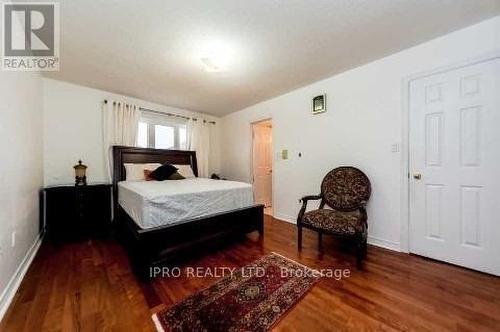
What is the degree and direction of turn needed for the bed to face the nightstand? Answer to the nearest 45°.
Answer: approximately 180°

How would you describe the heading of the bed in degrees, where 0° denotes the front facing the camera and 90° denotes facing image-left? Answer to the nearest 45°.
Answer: approximately 315°

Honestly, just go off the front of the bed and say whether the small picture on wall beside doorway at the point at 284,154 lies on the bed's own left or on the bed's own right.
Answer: on the bed's own left

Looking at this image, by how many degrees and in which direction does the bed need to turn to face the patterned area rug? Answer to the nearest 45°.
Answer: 0° — it already faces it

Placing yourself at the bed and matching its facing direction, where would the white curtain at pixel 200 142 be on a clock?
The white curtain is roughly at 8 o'clock from the bed.

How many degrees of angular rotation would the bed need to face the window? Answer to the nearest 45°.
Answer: approximately 135° to its left

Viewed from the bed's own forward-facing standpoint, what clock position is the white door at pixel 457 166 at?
The white door is roughly at 11 o'clock from the bed.

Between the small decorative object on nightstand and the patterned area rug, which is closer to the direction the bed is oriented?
the patterned area rug

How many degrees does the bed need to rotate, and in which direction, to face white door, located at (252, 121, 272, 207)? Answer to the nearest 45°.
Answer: approximately 90° to its left
